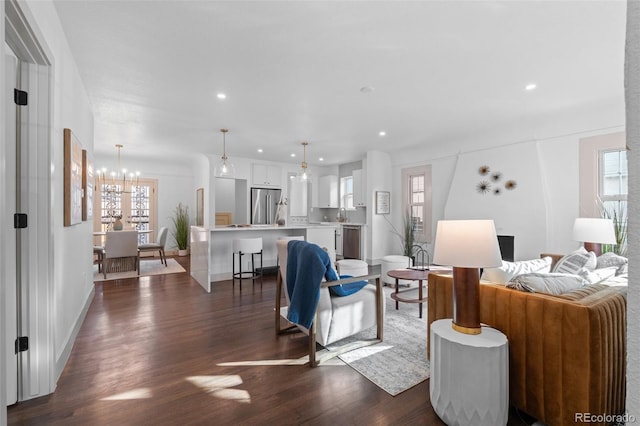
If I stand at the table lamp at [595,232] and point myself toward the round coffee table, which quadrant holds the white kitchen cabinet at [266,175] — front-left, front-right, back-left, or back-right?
front-right

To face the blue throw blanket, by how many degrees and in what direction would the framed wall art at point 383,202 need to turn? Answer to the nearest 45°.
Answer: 0° — it already faces it

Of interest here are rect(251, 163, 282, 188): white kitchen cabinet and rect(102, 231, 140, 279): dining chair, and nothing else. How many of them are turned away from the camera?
1

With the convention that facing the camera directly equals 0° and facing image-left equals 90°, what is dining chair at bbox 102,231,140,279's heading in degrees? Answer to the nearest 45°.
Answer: approximately 180°

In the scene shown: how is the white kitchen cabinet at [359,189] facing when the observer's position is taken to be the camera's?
facing the viewer

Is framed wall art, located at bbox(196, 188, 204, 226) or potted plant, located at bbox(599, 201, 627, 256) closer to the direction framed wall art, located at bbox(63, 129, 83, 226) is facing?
the potted plant

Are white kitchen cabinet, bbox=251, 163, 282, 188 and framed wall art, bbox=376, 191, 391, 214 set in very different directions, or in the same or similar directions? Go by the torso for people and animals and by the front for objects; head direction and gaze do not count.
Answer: same or similar directions

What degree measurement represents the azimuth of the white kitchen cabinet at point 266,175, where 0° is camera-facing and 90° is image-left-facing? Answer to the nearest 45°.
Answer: approximately 0°

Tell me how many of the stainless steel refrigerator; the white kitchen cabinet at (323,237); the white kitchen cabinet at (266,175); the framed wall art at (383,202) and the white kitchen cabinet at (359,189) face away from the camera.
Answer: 0

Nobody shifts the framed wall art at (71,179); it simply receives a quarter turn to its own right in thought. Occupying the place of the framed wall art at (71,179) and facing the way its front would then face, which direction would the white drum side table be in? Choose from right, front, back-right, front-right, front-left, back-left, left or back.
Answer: front-left

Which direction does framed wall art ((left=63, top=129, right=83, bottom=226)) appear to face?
to the viewer's right

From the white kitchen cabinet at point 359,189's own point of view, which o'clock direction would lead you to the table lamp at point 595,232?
The table lamp is roughly at 11 o'clock from the white kitchen cabinet.

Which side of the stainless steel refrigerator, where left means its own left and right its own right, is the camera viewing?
front

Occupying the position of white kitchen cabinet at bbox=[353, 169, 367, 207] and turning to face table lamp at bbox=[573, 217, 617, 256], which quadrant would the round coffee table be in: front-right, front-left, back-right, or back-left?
front-right

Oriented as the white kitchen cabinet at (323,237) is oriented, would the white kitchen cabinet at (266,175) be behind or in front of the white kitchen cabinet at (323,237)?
behind

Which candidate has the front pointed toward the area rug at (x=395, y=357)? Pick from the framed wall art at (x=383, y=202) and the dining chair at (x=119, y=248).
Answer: the framed wall art

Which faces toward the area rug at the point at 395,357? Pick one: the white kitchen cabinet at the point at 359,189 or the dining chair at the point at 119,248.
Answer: the white kitchen cabinet
